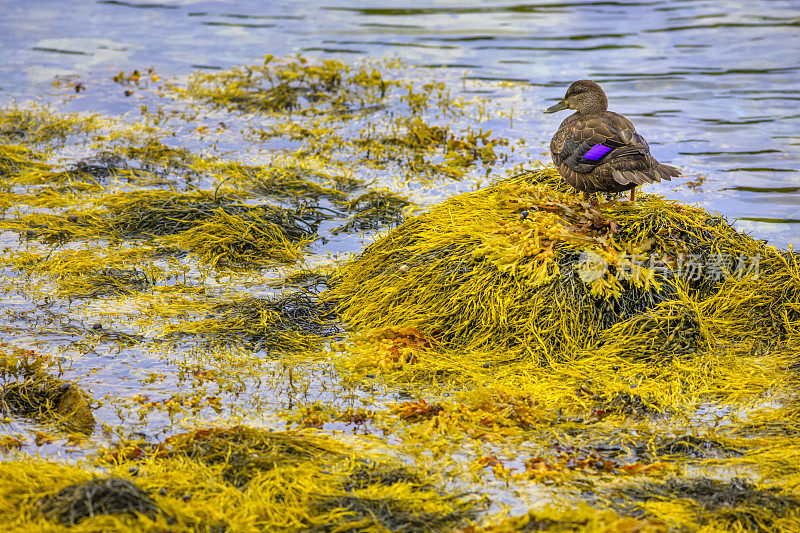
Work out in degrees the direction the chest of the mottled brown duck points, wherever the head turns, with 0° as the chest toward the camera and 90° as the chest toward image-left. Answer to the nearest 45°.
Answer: approximately 135°

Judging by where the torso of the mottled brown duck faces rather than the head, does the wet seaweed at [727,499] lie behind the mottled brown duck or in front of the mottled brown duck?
behind

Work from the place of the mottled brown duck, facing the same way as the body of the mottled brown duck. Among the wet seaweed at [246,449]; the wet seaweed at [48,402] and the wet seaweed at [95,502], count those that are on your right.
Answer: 0

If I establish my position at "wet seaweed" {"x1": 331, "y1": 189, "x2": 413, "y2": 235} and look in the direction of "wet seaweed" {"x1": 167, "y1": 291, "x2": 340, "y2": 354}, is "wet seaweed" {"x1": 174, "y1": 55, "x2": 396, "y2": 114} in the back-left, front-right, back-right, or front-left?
back-right

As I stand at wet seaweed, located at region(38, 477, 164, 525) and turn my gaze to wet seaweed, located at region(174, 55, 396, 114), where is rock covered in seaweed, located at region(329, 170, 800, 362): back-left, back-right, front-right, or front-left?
front-right

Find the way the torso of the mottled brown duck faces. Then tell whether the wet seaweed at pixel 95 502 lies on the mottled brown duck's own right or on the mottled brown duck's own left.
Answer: on the mottled brown duck's own left

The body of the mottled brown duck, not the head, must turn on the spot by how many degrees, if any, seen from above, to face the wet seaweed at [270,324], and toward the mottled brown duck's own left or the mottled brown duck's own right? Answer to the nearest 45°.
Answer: approximately 45° to the mottled brown duck's own left

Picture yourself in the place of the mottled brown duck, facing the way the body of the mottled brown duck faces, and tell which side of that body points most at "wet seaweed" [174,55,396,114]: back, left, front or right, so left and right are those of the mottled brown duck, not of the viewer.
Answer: front

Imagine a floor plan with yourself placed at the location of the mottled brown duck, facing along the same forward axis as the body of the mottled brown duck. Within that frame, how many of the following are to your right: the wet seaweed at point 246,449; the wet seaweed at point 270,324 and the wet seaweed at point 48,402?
0

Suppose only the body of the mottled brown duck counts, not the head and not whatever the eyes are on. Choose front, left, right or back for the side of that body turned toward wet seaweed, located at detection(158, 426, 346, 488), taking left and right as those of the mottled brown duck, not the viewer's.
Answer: left

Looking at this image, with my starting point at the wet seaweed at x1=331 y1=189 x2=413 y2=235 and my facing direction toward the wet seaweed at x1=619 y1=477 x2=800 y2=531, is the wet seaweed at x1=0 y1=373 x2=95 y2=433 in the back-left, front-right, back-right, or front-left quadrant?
front-right

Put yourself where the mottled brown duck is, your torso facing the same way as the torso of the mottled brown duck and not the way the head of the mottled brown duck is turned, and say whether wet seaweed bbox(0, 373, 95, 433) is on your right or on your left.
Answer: on your left

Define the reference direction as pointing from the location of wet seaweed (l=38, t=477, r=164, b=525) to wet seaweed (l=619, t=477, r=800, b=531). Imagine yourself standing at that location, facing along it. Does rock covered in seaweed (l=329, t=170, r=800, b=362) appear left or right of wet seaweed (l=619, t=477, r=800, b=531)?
left

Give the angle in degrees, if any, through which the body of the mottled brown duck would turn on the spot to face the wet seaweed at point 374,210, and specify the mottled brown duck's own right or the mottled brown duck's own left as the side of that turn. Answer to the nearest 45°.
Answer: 0° — it already faces it
